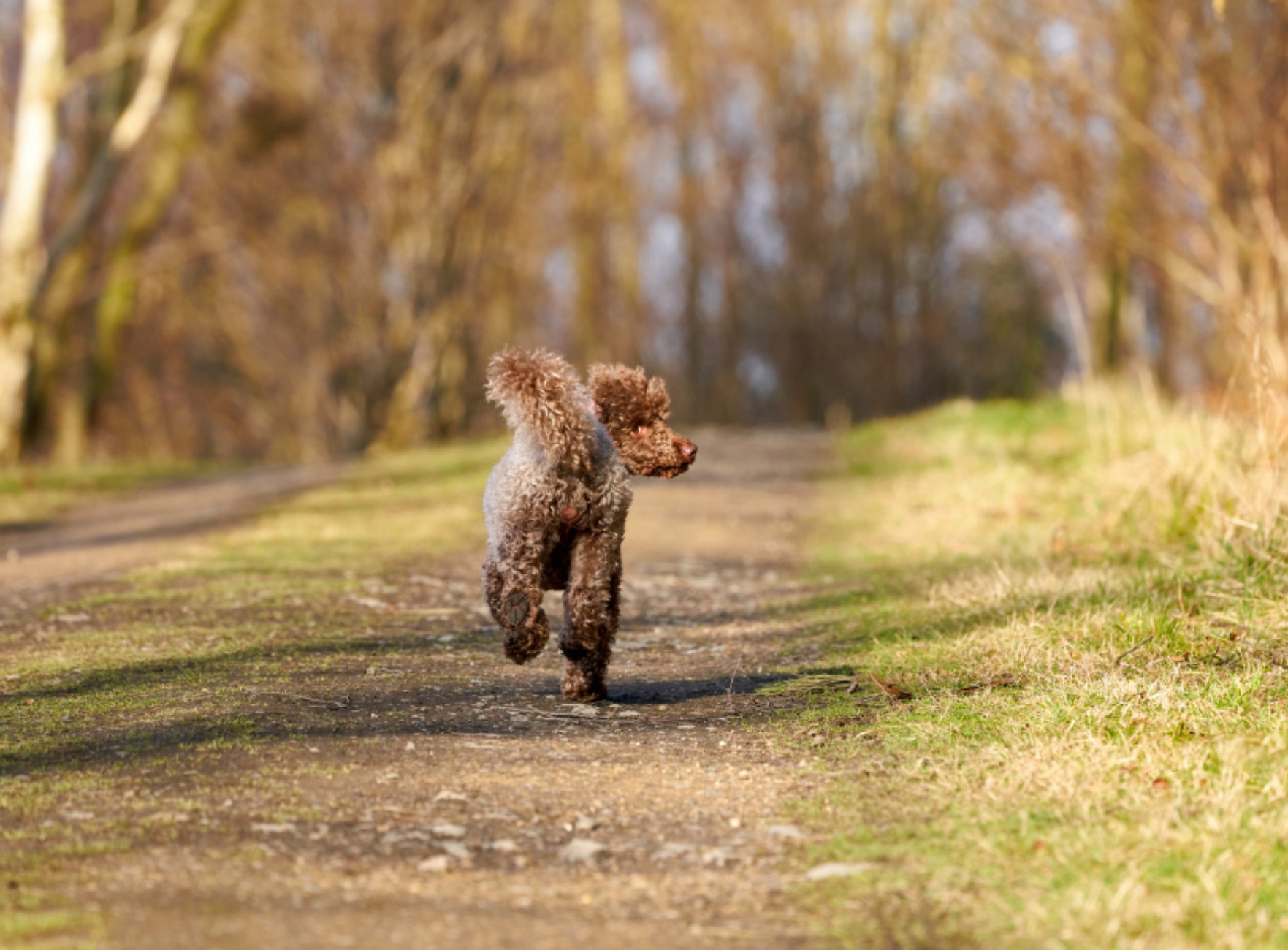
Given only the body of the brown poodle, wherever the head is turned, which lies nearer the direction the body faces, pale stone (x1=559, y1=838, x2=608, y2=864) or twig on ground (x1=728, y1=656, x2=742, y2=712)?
the twig on ground

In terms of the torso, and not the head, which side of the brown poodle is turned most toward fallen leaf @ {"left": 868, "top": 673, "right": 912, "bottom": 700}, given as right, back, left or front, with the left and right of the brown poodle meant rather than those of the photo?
right

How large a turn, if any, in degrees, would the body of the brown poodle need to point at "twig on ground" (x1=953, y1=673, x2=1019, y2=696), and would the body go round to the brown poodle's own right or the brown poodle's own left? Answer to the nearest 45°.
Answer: approximately 90° to the brown poodle's own right

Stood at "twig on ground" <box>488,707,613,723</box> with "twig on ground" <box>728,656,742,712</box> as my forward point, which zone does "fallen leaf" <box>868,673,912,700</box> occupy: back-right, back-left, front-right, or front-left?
front-right

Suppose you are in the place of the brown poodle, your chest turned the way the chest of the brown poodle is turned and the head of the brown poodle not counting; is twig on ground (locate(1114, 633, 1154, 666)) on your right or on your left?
on your right

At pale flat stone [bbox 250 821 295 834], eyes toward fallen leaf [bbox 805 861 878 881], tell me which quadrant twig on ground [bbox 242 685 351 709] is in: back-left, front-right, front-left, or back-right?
back-left

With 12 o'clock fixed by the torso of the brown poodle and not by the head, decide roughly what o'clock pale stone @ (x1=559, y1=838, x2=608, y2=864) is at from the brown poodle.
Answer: The pale stone is roughly at 6 o'clock from the brown poodle.

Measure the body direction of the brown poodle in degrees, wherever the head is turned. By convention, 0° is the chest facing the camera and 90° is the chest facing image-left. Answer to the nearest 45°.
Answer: approximately 180°

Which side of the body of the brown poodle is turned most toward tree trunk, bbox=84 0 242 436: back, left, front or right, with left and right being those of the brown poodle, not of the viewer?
front

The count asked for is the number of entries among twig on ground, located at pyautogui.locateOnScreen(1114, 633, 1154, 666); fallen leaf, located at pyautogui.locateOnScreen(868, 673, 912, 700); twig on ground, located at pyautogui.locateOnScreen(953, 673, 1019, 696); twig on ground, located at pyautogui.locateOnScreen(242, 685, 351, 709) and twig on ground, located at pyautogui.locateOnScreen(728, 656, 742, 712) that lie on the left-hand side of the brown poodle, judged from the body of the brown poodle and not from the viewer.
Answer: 1

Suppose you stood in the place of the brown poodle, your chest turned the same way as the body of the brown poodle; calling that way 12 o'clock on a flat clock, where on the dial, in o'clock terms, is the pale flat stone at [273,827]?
The pale flat stone is roughly at 7 o'clock from the brown poodle.

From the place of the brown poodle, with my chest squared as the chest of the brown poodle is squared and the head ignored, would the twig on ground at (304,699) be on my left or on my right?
on my left
